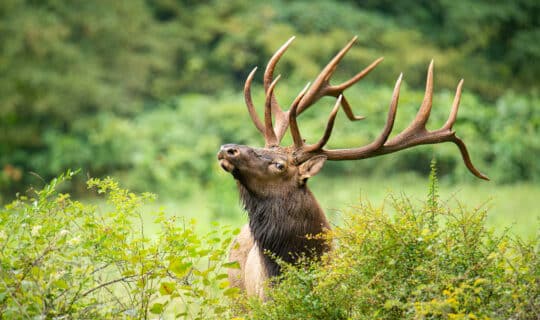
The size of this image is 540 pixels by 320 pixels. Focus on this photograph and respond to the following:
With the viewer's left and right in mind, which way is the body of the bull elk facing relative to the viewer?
facing the viewer and to the left of the viewer

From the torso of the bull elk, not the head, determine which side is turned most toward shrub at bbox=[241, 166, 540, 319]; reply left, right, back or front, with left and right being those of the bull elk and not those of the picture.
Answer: left
